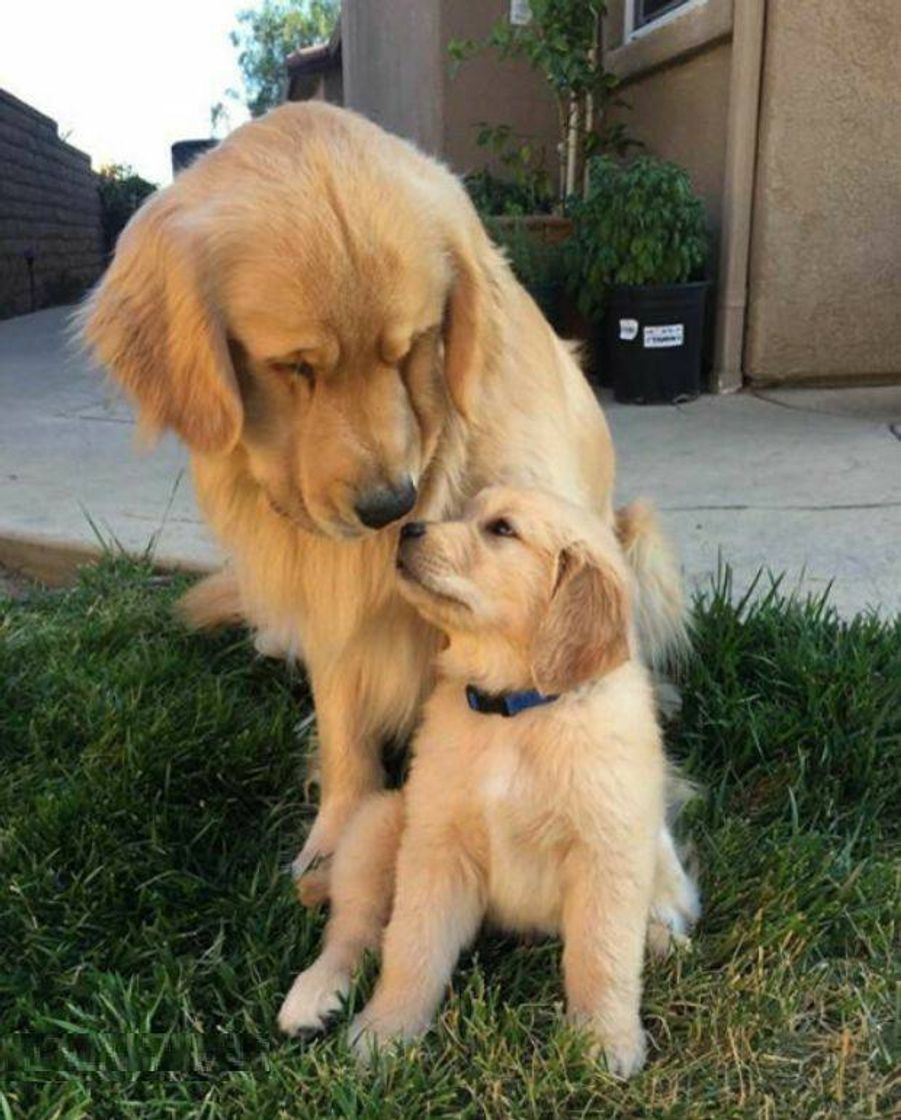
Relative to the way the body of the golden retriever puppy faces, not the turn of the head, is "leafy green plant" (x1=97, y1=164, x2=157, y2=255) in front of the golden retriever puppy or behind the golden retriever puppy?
behind

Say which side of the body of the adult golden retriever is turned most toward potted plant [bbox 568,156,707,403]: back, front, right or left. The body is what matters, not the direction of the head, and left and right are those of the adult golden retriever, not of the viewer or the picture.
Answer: back

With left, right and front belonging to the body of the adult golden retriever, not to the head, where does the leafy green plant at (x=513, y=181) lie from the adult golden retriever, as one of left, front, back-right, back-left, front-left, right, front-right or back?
back-right

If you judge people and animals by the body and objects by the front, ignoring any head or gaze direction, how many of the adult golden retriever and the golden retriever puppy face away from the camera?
0

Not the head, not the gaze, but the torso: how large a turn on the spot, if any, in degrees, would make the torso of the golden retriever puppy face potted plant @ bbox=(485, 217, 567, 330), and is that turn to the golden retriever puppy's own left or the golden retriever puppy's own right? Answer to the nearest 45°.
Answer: approximately 180°

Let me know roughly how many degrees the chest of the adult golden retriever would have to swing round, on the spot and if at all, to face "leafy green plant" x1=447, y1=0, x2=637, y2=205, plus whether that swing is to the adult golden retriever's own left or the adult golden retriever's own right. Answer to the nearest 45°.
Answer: approximately 135° to the adult golden retriever's own right

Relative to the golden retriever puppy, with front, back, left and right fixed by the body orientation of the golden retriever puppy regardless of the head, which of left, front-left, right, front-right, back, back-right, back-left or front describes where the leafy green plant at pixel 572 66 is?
back

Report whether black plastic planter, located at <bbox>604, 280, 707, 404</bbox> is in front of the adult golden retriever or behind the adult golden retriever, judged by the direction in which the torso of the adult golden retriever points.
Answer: behind

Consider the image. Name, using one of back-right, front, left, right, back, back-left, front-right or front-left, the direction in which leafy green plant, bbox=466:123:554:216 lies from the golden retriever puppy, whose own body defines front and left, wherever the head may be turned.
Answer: back

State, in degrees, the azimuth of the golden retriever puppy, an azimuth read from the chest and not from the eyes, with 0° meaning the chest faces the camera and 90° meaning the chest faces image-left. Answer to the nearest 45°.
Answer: approximately 0°

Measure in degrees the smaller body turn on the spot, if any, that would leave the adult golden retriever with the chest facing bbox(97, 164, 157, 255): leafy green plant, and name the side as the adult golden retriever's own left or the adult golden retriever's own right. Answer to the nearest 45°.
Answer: approximately 135° to the adult golden retriever's own right

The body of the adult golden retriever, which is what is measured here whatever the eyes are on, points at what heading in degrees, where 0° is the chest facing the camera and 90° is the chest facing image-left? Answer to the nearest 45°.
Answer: approximately 45°
